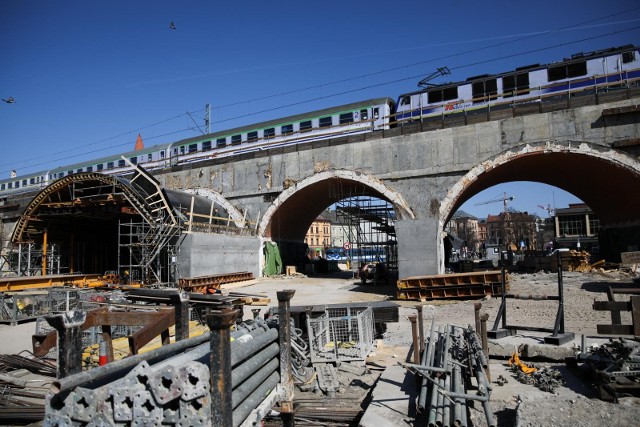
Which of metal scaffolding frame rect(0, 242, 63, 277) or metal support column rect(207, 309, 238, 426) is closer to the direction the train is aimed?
the metal support column

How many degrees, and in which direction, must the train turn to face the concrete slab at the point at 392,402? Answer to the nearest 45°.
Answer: approximately 45° to its right

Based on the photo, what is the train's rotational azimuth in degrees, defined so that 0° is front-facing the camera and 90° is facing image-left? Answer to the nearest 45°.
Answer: approximately 315°

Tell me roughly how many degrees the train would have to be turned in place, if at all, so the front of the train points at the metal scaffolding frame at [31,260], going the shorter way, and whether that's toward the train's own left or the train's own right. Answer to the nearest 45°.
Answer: approximately 135° to the train's own right

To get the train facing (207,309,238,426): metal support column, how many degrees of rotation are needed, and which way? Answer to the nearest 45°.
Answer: approximately 45° to its right
